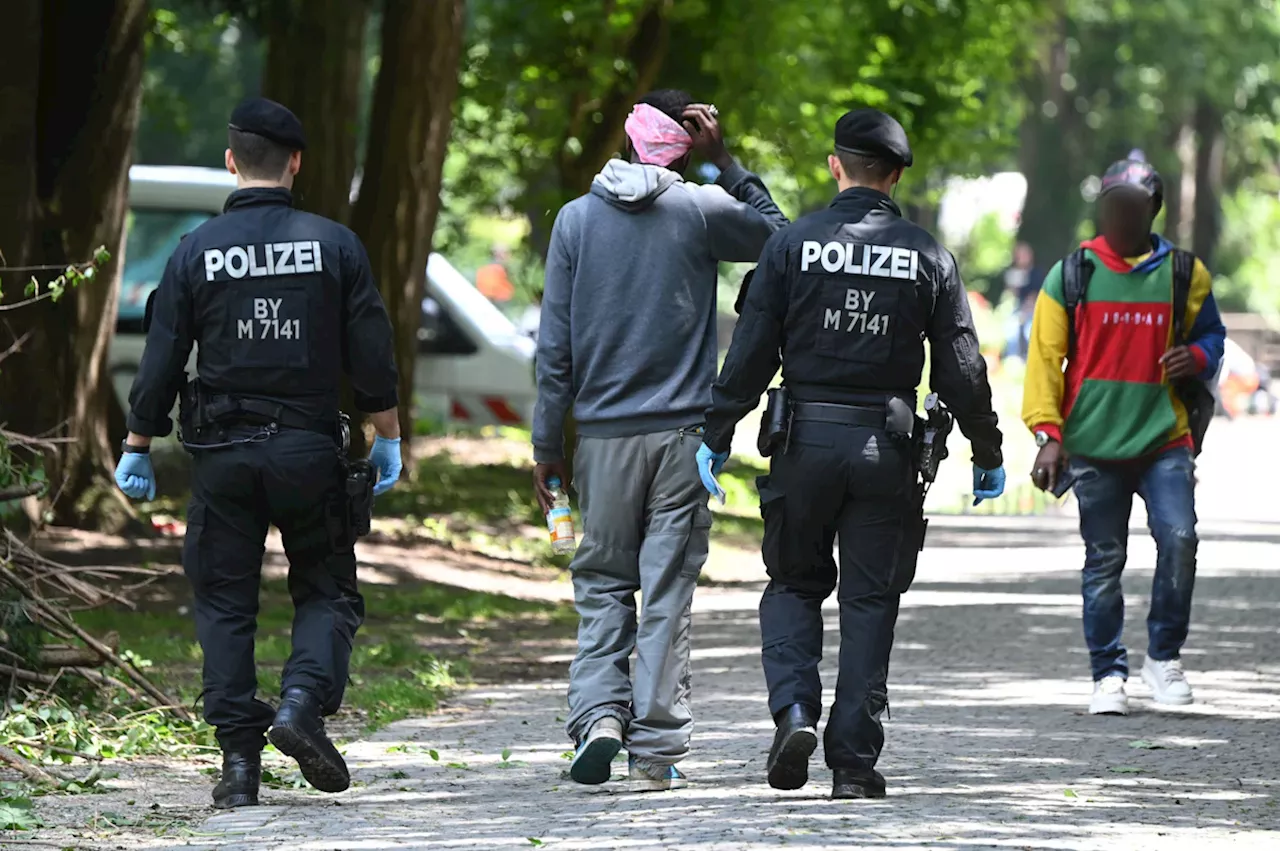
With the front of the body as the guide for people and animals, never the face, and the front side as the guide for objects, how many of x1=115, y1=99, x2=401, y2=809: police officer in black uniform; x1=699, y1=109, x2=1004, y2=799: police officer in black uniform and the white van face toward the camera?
0

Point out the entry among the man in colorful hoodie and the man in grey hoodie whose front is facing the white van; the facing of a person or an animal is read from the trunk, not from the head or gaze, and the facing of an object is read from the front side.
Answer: the man in grey hoodie

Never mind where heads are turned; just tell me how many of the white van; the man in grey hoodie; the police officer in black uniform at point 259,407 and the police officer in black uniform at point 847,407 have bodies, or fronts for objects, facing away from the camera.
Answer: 3

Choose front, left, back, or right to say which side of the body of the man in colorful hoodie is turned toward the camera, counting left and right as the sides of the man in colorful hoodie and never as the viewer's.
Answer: front

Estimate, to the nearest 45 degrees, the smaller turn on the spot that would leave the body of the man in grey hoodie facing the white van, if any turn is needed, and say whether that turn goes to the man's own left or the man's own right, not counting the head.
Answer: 0° — they already face it

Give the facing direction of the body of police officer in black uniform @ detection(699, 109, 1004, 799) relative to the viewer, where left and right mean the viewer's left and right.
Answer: facing away from the viewer

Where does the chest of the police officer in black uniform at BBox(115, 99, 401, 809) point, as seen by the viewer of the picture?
away from the camera

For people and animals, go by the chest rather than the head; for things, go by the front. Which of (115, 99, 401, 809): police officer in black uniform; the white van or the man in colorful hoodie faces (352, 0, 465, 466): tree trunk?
the police officer in black uniform

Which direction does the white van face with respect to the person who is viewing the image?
facing to the right of the viewer

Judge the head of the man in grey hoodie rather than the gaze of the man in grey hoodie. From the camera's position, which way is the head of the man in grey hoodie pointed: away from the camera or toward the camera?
away from the camera

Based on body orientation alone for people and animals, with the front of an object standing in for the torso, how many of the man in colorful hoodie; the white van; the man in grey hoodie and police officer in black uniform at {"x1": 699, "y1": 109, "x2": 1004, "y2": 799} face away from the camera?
2

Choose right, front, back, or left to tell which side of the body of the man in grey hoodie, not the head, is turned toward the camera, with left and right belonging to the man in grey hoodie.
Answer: back
